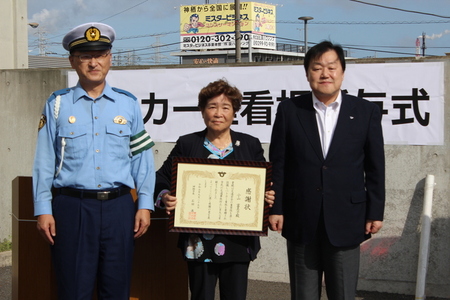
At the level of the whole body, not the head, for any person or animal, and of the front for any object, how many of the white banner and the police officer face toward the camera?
2

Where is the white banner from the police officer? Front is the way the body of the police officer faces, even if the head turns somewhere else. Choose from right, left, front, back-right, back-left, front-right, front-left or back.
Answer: back-left

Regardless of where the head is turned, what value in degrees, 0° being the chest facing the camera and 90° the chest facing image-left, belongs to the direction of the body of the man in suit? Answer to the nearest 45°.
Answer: approximately 0°

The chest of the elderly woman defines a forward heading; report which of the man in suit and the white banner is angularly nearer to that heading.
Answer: the man in suit

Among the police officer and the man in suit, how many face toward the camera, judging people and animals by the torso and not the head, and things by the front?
2

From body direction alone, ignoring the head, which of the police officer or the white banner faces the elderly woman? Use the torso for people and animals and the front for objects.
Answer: the white banner
